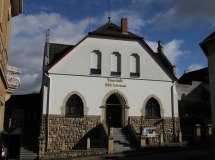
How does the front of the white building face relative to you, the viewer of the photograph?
facing the viewer

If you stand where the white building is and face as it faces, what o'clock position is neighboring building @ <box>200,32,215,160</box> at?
The neighboring building is roughly at 11 o'clock from the white building.

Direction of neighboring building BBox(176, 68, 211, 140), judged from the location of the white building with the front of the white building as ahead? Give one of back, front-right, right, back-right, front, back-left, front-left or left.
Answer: back-left

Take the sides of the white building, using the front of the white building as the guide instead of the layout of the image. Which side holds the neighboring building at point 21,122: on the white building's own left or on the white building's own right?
on the white building's own right
